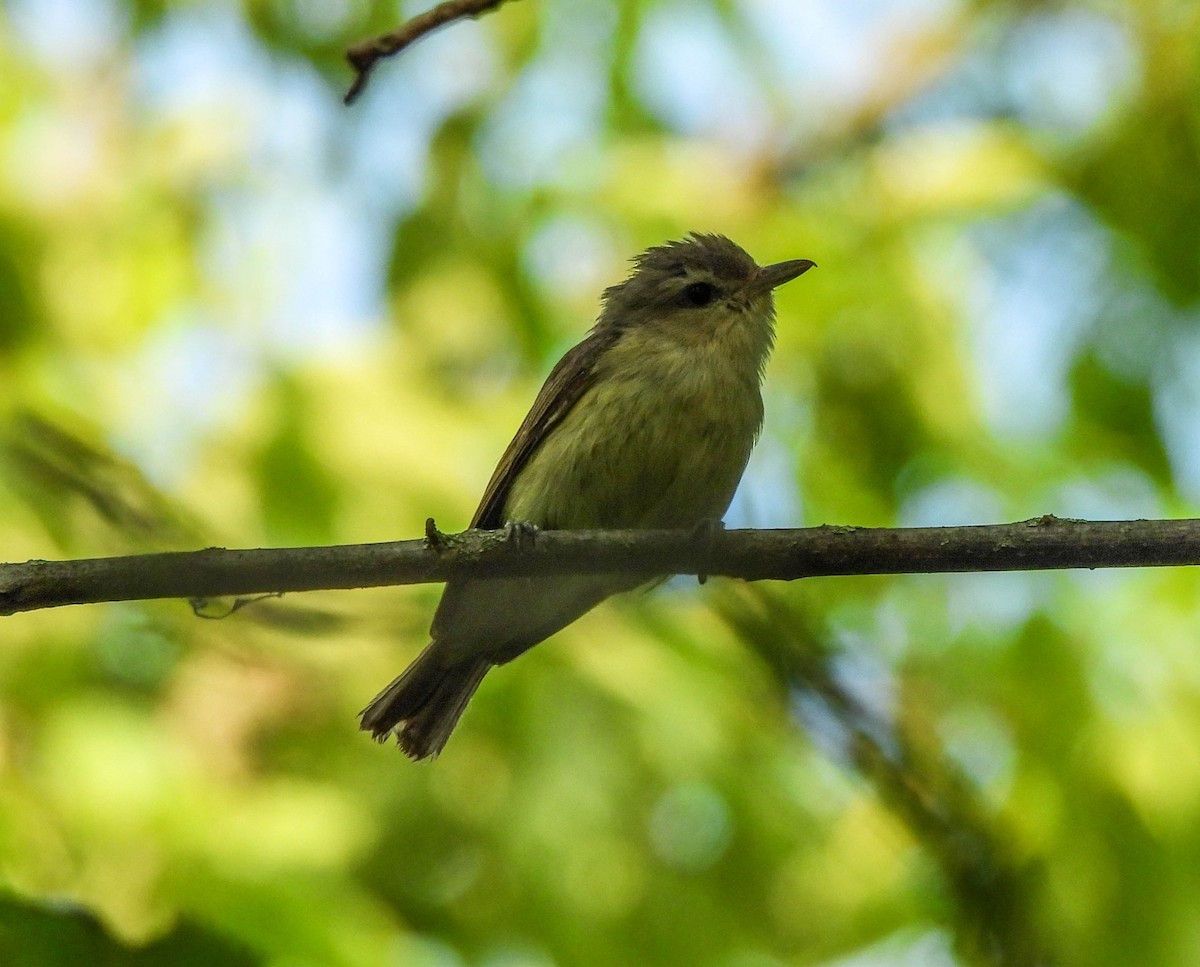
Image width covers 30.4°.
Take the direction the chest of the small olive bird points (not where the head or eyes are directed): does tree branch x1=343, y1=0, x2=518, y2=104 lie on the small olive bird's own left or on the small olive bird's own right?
on the small olive bird's own right

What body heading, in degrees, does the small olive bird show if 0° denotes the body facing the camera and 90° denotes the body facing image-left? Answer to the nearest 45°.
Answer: approximately 315°
